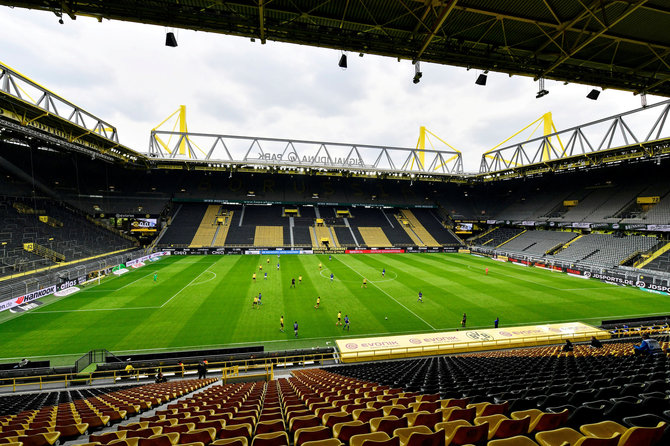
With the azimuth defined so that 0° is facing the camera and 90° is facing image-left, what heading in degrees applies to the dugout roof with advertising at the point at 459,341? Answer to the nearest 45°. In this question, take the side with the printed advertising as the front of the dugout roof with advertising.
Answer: approximately 0°
